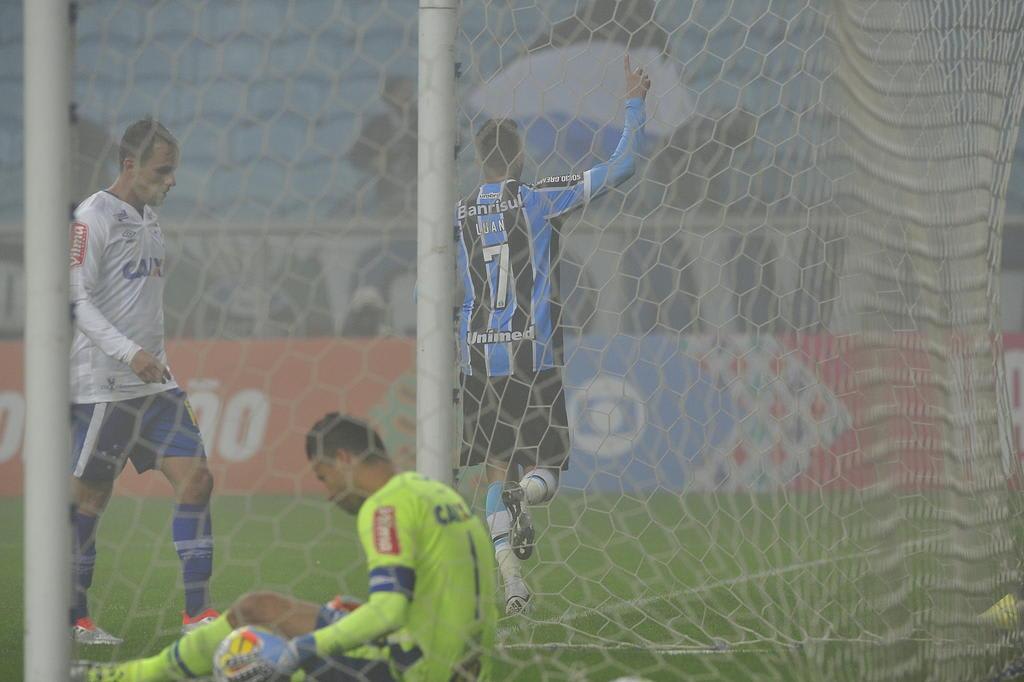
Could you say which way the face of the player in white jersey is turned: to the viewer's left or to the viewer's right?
to the viewer's right

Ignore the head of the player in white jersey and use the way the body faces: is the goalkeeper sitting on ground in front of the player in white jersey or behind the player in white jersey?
in front

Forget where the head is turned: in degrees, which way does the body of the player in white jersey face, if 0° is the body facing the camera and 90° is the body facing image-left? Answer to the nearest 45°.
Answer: approximately 315°

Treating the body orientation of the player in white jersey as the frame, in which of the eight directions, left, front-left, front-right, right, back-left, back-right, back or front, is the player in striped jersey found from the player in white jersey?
front-left
